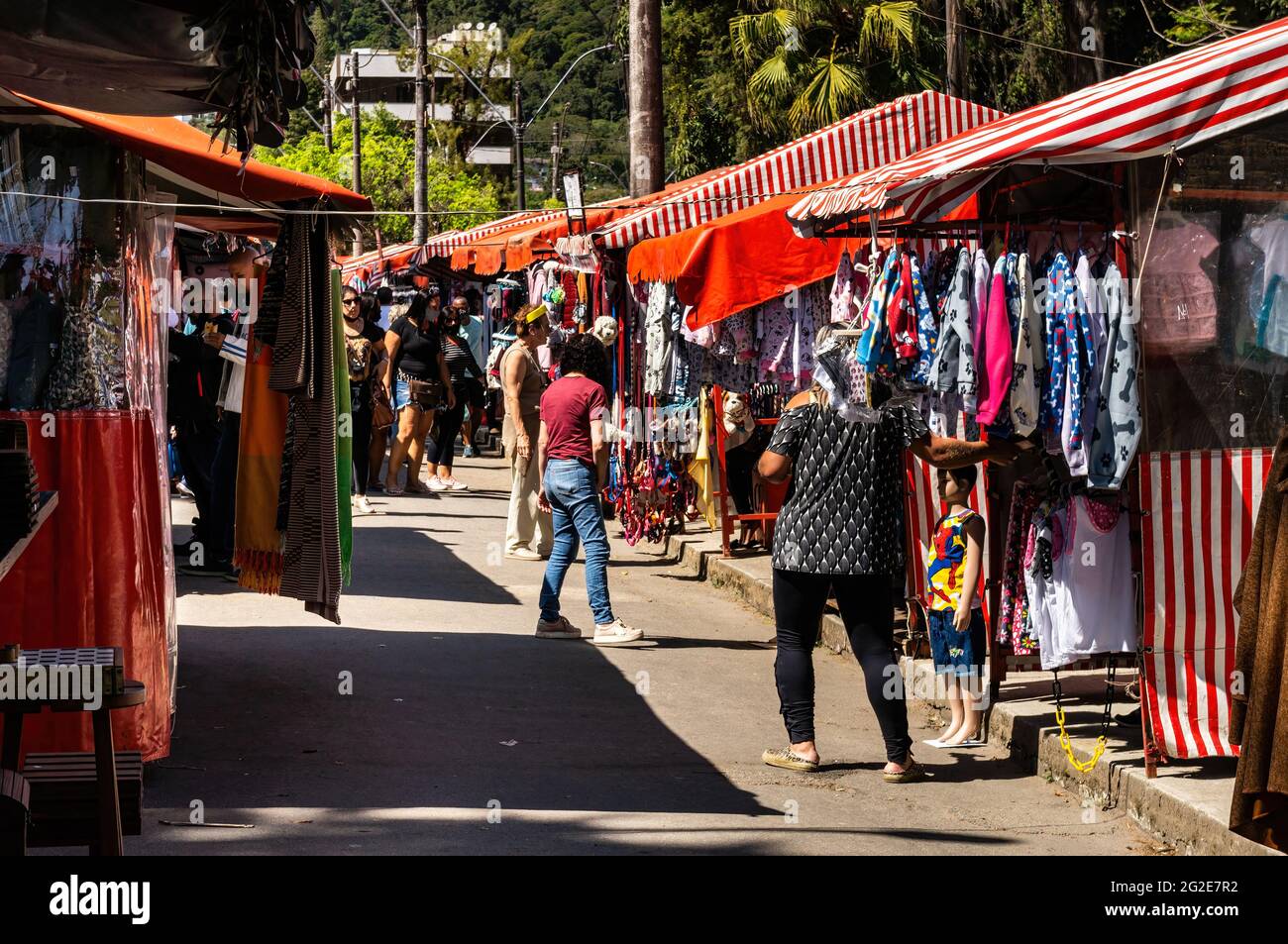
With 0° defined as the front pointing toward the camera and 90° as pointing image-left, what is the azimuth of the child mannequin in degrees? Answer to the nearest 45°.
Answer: approximately 45°

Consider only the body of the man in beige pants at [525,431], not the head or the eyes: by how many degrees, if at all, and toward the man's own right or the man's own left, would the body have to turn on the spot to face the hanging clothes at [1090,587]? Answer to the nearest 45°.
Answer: approximately 90° to the man's own right

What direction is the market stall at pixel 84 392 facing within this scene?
to the viewer's right

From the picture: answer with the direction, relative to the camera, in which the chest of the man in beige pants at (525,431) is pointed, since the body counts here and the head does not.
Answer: to the viewer's right

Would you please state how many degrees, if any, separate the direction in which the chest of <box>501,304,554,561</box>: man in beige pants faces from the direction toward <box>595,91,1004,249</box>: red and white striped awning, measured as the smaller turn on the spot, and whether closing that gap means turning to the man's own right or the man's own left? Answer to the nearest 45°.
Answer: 0° — they already face it

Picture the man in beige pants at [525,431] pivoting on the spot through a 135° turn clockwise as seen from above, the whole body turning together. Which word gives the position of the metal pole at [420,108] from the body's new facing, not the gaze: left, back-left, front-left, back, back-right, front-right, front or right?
back-right

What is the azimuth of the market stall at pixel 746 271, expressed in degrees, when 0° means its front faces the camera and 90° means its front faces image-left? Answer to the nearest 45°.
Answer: approximately 45°

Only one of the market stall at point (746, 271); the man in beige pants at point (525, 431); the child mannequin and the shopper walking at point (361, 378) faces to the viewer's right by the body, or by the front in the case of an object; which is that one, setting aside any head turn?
the man in beige pants

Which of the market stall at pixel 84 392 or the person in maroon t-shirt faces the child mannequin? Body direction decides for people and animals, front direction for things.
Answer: the market stall

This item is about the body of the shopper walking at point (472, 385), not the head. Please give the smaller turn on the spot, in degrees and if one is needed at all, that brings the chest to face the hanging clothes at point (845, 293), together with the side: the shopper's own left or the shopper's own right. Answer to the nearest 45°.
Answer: approximately 45° to the shopper's own left

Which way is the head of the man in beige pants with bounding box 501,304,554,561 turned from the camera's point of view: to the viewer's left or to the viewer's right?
to the viewer's right

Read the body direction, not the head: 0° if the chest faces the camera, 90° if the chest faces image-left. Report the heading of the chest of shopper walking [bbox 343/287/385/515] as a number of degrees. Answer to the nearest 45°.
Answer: approximately 0°

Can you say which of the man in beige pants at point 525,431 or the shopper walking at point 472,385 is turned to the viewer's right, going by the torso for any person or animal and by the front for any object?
the man in beige pants
